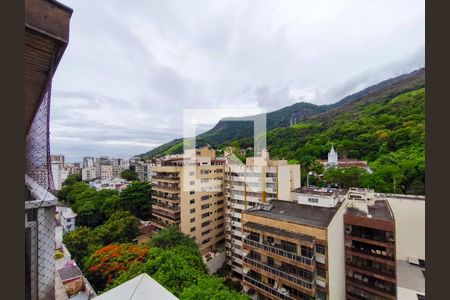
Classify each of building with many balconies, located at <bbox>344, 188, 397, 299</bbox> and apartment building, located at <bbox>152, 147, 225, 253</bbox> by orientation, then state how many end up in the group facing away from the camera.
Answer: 0

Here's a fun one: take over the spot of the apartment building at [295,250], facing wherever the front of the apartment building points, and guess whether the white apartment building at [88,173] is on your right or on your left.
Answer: on your right

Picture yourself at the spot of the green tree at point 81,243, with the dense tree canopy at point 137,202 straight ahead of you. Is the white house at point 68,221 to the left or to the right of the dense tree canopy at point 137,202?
left

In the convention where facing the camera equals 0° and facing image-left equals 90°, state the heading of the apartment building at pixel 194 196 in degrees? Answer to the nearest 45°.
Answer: approximately 45°

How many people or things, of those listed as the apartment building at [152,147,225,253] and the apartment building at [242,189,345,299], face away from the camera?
0

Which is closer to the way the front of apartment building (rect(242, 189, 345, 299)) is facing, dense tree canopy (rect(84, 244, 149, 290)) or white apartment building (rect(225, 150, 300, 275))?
the dense tree canopy

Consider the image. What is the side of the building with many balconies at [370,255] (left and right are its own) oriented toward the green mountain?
back

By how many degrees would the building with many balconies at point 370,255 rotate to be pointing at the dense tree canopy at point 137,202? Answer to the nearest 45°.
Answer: approximately 90° to its right

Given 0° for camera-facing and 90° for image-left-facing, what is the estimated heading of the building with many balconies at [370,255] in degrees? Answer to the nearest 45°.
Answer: approximately 0°

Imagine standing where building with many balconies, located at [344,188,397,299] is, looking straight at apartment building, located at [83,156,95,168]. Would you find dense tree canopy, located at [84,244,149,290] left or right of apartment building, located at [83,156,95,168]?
left

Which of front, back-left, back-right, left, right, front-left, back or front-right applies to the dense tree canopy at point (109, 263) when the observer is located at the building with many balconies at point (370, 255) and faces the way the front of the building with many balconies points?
front-right
